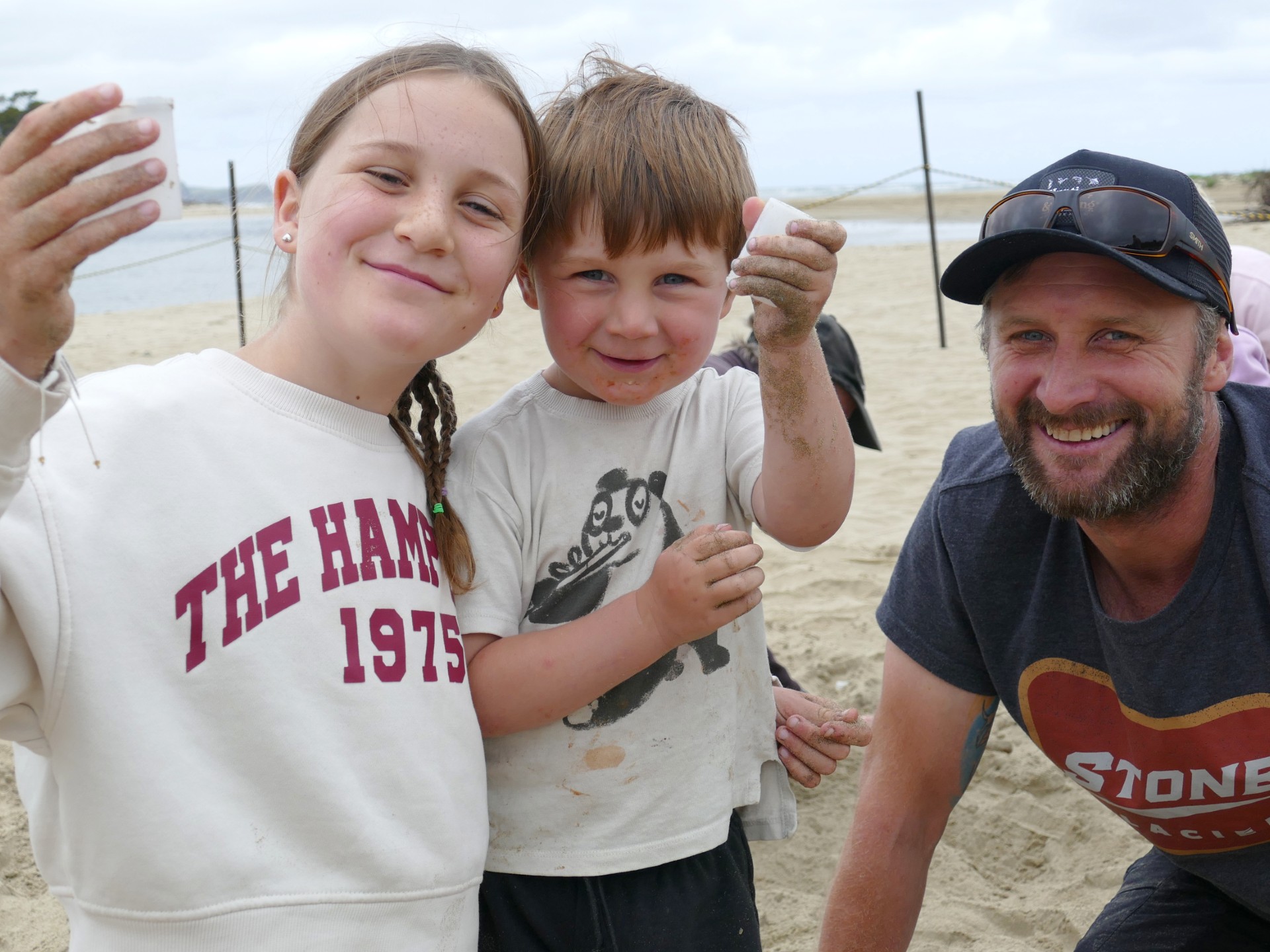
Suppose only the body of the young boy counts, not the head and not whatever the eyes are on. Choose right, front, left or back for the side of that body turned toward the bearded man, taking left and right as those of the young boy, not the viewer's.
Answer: left

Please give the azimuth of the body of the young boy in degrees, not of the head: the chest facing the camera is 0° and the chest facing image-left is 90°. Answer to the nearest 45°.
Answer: approximately 0°

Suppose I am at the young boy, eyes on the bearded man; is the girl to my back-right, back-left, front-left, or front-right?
back-right
